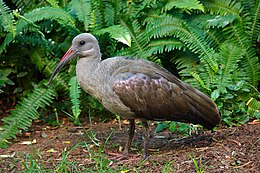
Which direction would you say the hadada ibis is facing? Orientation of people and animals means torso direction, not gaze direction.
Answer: to the viewer's left

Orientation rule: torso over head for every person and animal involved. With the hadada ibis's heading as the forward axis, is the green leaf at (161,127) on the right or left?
on its right

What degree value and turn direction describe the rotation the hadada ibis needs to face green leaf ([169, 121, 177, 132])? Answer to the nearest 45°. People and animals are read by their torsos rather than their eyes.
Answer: approximately 135° to its right
